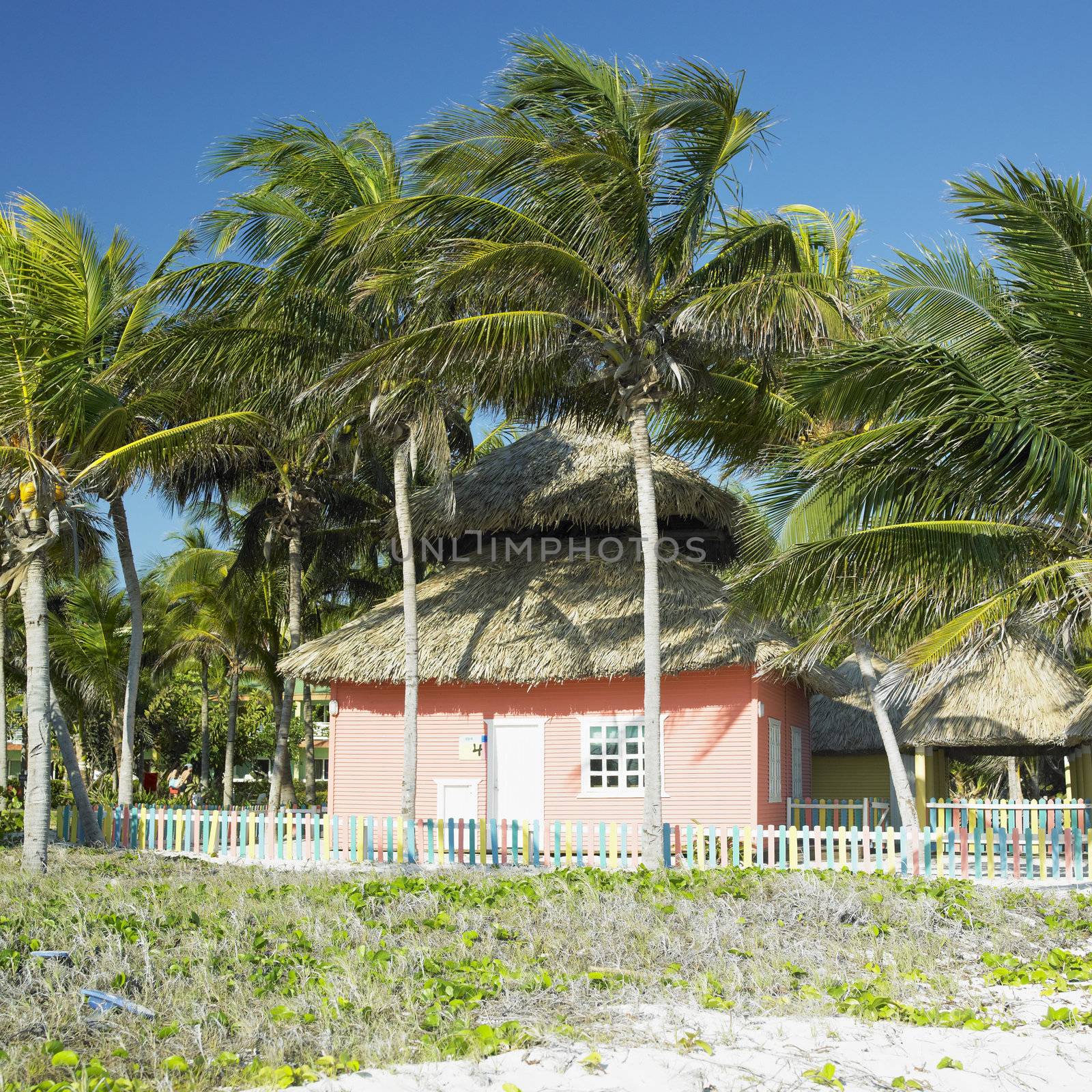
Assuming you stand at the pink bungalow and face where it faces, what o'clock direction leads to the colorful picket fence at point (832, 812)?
The colorful picket fence is roughly at 8 o'clock from the pink bungalow.

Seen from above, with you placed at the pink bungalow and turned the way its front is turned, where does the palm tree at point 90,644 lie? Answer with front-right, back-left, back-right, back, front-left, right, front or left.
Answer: back-right

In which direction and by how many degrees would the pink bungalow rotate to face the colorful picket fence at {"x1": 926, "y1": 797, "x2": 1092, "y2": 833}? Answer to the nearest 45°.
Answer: approximately 90° to its left

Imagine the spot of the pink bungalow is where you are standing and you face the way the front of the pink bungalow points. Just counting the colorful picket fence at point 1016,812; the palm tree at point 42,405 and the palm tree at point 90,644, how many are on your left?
1

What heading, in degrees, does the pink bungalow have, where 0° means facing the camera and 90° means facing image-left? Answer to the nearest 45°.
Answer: approximately 0°

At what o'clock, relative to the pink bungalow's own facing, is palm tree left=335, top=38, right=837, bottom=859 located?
The palm tree is roughly at 12 o'clock from the pink bungalow.

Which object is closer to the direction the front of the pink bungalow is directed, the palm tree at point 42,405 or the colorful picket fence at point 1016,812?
the palm tree
